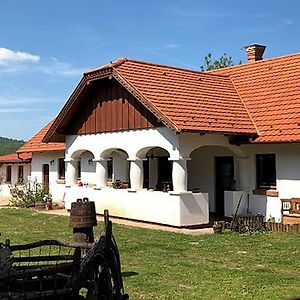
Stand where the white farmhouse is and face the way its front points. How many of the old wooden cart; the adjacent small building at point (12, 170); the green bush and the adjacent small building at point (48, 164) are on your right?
3

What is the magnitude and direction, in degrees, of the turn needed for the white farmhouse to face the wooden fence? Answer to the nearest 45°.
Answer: approximately 90° to its left

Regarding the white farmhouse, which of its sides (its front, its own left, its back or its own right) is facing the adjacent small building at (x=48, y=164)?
right

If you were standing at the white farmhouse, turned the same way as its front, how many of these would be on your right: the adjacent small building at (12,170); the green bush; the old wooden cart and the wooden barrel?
2

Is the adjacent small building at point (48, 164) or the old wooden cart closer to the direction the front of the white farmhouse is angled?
the old wooden cart

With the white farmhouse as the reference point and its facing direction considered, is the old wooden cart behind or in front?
in front

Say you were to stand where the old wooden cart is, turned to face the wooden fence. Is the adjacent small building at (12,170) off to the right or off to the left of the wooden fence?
left

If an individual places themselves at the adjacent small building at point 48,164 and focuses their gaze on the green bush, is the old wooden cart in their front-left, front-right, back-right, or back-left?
front-left

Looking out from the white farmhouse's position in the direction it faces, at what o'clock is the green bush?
The green bush is roughly at 3 o'clock from the white farmhouse.

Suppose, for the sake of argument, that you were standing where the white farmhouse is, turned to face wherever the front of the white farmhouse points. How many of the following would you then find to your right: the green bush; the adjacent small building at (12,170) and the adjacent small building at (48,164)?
3

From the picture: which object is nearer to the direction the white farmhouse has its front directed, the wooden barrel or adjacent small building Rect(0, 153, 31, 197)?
the wooden barrel

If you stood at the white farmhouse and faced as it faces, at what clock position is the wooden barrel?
The wooden barrel is roughly at 11 o'clock from the white farmhouse.

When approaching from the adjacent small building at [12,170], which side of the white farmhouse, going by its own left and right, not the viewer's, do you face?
right

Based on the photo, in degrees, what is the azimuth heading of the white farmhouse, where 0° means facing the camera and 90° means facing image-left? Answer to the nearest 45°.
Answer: approximately 45°
